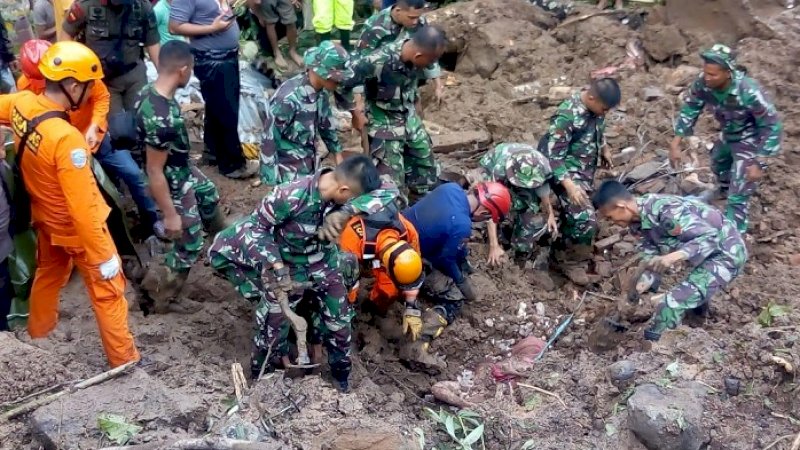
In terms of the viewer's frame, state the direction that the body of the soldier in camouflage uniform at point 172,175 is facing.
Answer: to the viewer's right

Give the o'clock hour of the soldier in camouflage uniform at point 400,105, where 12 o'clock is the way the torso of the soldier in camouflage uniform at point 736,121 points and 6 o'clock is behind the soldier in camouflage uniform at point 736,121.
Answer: the soldier in camouflage uniform at point 400,105 is roughly at 1 o'clock from the soldier in camouflage uniform at point 736,121.

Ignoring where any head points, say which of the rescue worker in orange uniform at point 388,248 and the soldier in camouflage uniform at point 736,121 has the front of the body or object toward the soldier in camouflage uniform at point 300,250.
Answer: the soldier in camouflage uniform at point 736,121

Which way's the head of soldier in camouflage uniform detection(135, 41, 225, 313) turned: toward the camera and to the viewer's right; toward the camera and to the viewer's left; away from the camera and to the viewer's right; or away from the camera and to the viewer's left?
away from the camera and to the viewer's right

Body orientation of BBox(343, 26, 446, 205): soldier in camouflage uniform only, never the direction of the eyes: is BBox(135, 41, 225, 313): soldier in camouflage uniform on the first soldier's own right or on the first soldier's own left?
on the first soldier's own right

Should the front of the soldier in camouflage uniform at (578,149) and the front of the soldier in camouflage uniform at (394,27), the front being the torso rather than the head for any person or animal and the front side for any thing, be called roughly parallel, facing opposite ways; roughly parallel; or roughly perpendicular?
roughly parallel

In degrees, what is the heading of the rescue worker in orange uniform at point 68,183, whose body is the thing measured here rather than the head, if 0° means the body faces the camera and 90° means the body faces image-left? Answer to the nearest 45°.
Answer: approximately 225°

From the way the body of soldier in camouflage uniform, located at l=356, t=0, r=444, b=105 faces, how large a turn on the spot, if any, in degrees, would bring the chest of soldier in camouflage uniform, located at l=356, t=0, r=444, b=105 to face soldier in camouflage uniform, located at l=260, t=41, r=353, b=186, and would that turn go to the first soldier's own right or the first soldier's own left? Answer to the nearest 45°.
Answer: approximately 90° to the first soldier's own right

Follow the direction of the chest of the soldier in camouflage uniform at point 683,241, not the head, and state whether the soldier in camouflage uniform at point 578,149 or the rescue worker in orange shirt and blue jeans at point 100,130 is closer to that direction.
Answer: the rescue worker in orange shirt and blue jeans

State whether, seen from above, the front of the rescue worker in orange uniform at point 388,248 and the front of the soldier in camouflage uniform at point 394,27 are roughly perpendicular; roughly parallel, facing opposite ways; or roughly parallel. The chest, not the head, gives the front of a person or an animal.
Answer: roughly parallel

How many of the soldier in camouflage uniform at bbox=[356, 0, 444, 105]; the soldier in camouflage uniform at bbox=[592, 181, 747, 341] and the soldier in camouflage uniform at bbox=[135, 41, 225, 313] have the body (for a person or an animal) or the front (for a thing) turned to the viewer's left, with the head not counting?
1

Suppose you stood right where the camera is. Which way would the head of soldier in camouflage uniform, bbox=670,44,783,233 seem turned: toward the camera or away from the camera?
toward the camera

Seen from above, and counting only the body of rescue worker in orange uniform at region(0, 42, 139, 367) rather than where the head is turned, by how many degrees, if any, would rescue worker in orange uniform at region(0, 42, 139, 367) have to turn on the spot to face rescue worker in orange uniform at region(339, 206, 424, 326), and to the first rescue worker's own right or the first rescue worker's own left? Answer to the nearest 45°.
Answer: approximately 45° to the first rescue worker's own right

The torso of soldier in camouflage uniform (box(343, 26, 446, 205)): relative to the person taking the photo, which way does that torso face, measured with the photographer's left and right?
facing the viewer and to the right of the viewer

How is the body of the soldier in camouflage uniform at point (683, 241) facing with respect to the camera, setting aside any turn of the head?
to the viewer's left
